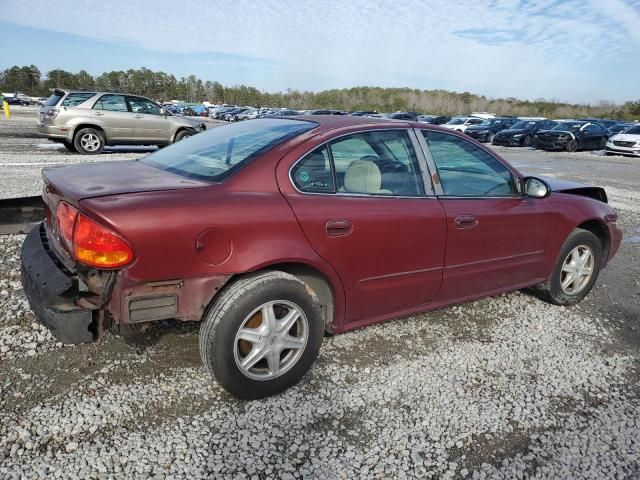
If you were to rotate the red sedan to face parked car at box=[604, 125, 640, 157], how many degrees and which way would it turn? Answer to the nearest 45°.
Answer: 0° — it already faces it

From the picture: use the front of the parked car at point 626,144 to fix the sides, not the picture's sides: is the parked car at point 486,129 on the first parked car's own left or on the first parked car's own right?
on the first parked car's own right

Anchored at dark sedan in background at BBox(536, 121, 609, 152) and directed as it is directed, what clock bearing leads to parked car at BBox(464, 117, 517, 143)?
The parked car is roughly at 3 o'clock from the dark sedan in background.

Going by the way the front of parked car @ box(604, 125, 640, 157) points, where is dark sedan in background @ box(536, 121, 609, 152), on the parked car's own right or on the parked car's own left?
on the parked car's own right

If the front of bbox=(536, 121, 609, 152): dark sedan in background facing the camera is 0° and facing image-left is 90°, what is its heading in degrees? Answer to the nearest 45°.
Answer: approximately 45°

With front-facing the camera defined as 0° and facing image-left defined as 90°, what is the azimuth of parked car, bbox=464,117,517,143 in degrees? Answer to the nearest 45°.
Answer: approximately 45°

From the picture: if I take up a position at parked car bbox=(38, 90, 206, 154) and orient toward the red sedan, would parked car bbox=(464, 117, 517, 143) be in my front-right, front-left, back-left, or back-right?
back-left

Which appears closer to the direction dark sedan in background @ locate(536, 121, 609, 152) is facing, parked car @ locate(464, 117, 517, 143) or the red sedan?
the red sedan

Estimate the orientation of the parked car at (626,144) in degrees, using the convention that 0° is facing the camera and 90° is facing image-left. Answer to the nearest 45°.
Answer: approximately 45°

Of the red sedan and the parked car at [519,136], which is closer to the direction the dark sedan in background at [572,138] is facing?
the red sedan

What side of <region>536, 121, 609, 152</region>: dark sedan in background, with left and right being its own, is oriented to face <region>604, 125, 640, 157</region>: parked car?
left

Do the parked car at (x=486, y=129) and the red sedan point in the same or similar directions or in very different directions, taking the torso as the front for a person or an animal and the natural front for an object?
very different directions

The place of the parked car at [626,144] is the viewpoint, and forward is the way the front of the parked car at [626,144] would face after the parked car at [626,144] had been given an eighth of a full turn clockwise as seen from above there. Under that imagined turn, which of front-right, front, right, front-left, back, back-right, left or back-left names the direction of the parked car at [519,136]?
front-right

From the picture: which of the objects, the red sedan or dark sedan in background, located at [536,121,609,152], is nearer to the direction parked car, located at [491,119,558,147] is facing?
the red sedan
